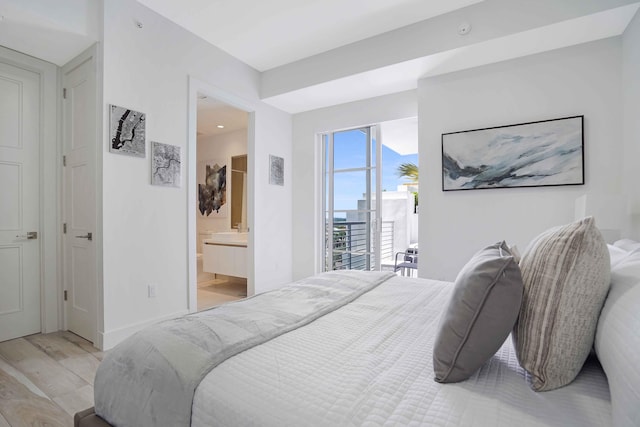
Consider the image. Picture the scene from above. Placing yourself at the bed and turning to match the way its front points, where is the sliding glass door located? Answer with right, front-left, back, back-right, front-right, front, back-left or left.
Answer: right

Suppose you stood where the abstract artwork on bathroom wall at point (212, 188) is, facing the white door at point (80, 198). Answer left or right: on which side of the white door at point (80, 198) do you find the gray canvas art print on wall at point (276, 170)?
left

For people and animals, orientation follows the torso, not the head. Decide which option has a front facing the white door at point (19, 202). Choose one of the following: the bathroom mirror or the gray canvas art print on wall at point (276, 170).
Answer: the bathroom mirror

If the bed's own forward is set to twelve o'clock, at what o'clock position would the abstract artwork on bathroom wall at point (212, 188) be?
The abstract artwork on bathroom wall is roughly at 2 o'clock from the bed.

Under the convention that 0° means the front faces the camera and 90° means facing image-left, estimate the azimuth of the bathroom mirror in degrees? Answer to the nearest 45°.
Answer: approximately 45°

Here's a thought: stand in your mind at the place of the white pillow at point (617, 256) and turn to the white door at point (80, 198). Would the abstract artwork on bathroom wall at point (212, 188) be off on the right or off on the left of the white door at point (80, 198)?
right

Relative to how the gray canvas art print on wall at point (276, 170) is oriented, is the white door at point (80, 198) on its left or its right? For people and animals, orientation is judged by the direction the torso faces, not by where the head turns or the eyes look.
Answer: on its right

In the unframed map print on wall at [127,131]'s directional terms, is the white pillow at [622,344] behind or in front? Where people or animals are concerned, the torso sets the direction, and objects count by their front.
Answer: in front

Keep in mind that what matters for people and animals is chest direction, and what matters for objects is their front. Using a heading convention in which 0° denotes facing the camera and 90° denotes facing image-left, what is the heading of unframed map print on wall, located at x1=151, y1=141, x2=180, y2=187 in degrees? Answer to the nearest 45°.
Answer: approximately 315°

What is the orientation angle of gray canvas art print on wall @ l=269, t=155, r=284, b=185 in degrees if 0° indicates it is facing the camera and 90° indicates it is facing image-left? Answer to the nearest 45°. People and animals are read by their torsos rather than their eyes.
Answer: approximately 315°

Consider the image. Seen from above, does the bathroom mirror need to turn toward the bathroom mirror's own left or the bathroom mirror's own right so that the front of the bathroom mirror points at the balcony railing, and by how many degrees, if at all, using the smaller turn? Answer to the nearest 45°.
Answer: approximately 90° to the bathroom mirror's own left

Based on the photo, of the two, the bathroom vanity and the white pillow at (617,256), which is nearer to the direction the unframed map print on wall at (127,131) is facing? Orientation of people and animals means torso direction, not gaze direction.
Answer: the white pillow

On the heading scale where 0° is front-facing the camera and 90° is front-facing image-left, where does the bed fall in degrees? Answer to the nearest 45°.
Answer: approximately 90°

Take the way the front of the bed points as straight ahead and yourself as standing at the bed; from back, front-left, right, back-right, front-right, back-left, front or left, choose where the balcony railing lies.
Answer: right

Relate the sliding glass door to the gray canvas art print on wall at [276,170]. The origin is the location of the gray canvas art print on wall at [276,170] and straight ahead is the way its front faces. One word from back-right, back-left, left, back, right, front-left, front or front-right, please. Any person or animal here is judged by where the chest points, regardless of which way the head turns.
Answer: front-left
